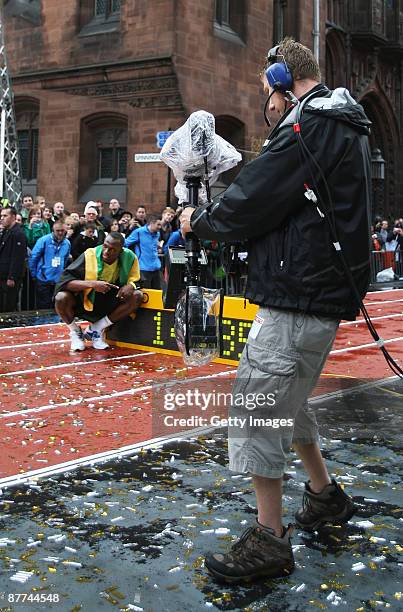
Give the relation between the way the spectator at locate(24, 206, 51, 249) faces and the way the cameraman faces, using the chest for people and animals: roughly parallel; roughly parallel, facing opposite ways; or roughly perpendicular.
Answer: roughly perpendicular

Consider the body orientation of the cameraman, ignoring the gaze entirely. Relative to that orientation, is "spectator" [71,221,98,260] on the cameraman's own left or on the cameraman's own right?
on the cameraman's own right

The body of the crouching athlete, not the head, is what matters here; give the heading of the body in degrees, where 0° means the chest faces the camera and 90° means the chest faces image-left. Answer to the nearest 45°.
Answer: approximately 0°

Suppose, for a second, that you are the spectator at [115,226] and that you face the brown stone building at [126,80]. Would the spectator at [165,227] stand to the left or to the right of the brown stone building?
right

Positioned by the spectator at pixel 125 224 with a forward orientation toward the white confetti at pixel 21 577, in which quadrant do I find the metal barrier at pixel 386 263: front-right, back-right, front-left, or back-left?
back-left

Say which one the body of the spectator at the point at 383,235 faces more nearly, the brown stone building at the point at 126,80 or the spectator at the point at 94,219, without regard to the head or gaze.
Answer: the spectator

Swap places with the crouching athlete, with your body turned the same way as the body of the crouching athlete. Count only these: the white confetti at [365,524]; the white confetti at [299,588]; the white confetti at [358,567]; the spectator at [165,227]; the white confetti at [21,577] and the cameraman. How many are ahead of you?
5

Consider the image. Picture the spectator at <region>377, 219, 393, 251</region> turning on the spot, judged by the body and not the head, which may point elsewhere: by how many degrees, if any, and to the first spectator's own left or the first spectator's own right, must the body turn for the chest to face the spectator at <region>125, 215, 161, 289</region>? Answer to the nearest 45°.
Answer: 0° — they already face them

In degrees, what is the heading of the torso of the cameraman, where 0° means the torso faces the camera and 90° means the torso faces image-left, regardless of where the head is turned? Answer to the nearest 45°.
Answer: approximately 90°

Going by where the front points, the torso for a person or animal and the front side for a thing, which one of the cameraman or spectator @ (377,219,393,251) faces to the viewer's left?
the cameraman
